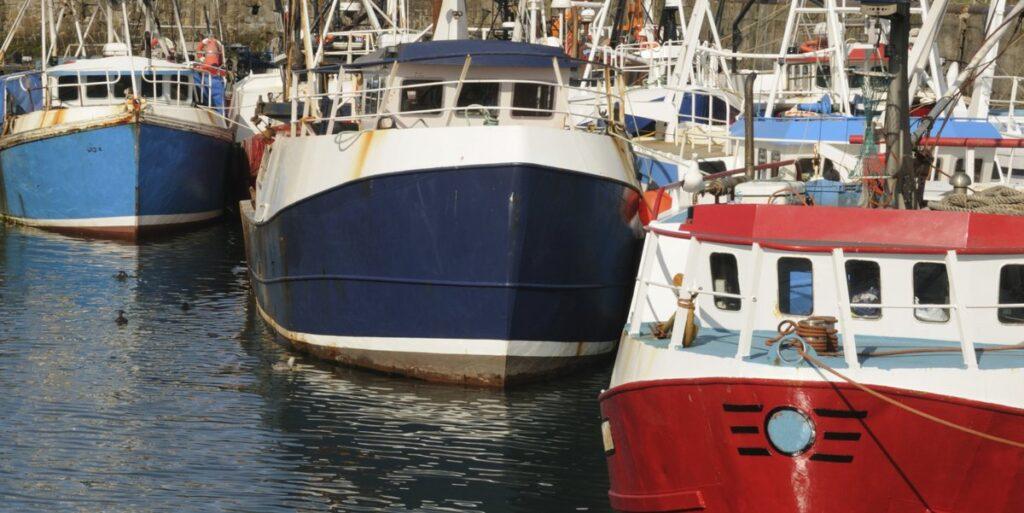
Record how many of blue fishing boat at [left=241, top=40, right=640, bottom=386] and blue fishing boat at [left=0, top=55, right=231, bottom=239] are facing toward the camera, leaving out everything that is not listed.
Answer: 2

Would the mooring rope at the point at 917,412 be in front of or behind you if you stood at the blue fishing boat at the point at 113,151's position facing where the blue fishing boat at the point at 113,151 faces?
in front

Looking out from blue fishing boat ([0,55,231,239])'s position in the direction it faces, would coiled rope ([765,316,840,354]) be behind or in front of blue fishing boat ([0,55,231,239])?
in front

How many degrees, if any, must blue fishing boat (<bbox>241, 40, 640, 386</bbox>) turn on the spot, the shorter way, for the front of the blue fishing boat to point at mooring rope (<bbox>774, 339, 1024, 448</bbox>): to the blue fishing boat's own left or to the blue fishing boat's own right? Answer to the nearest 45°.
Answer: approximately 45° to the blue fishing boat's own left

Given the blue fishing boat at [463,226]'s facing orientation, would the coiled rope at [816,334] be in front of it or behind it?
in front
